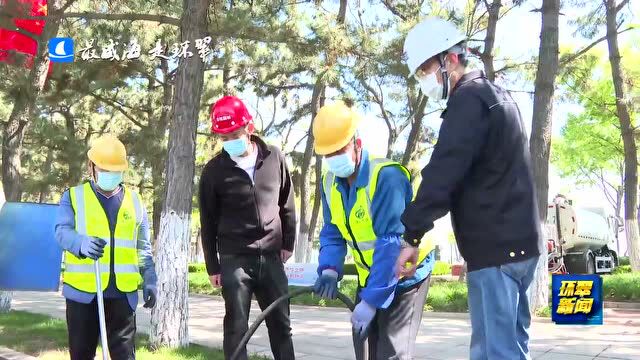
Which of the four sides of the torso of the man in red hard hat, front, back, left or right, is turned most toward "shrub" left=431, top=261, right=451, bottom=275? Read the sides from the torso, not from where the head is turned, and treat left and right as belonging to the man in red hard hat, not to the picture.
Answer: back

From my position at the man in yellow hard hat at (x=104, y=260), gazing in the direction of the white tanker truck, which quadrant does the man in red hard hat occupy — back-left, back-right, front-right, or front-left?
front-right

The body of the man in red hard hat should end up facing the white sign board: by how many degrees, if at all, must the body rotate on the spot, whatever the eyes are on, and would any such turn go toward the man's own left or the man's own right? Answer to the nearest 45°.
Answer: approximately 180°

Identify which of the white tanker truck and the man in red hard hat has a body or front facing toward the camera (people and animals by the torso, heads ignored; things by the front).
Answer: the man in red hard hat

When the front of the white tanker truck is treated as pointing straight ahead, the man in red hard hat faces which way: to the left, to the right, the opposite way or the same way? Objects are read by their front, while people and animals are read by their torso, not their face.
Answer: to the right

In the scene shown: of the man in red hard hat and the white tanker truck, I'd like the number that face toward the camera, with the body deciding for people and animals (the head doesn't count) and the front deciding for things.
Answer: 1

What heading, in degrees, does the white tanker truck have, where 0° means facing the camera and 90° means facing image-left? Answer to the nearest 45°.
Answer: approximately 225°

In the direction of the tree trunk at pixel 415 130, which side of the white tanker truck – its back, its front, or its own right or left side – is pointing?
back

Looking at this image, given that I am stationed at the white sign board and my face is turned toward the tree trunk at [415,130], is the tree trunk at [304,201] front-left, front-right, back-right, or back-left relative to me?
front-left

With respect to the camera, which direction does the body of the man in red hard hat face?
toward the camera

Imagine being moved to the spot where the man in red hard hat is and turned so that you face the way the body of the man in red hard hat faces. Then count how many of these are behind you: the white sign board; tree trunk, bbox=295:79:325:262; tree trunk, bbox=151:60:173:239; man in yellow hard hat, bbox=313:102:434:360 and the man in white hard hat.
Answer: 3

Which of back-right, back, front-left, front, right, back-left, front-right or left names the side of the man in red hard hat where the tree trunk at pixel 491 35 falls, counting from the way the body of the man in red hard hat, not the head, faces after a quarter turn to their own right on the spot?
back-right
